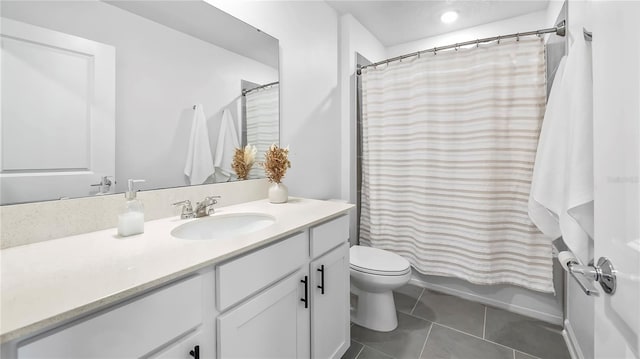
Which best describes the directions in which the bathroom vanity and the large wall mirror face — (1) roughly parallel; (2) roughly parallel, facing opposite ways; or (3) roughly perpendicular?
roughly parallel

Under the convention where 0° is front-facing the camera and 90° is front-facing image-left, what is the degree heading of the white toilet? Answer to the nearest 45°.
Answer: approximately 315°

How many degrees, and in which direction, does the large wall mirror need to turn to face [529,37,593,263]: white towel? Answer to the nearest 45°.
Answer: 0° — it already faces it

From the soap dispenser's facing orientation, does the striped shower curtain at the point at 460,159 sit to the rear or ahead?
ahead

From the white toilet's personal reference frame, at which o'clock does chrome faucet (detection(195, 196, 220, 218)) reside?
The chrome faucet is roughly at 3 o'clock from the white toilet.

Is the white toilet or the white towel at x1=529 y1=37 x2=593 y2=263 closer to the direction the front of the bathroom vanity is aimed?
the white towel

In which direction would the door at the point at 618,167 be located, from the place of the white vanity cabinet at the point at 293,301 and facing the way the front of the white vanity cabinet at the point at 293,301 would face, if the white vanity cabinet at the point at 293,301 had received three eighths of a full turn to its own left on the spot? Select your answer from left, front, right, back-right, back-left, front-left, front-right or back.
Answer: back-right

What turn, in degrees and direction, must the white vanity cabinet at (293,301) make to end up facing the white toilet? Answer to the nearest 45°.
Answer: approximately 90° to its left

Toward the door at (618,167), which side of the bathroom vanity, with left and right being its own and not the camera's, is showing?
front

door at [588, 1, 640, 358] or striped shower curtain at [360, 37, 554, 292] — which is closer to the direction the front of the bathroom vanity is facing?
the door

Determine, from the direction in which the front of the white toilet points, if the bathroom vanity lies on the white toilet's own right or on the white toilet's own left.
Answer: on the white toilet's own right
